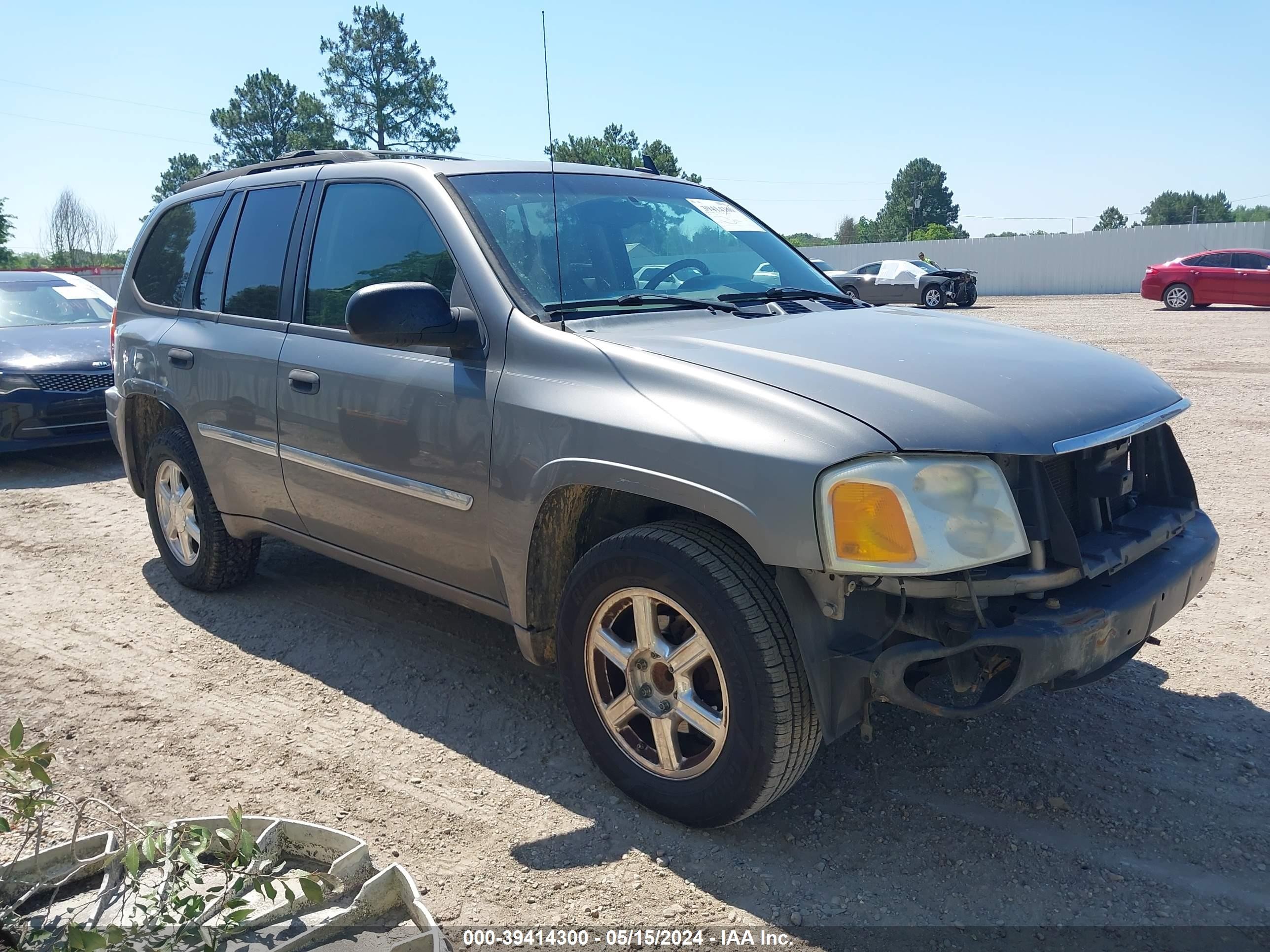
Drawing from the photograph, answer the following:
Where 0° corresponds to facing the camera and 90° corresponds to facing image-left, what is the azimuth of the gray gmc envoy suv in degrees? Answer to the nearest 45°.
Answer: approximately 315°

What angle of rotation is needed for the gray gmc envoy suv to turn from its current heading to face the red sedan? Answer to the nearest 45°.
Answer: approximately 90° to its left

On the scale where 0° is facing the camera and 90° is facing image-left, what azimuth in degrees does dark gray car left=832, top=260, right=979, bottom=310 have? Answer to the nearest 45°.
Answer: approximately 315°

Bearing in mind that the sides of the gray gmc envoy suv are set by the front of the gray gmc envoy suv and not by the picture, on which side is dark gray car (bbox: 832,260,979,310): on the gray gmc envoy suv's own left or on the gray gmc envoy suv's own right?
on the gray gmc envoy suv's own left

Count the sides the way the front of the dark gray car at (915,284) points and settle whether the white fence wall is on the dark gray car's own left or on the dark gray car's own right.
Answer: on the dark gray car's own left
